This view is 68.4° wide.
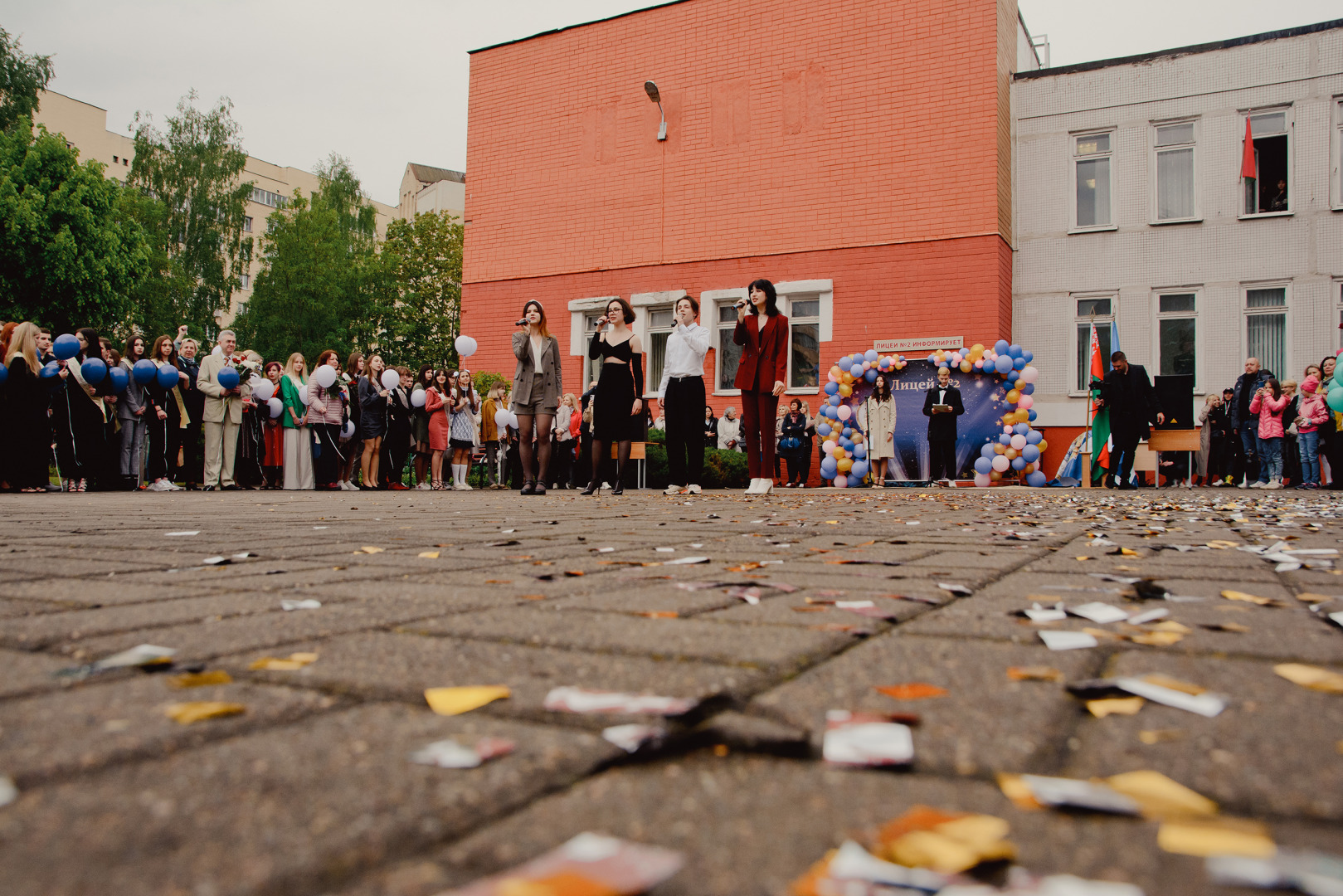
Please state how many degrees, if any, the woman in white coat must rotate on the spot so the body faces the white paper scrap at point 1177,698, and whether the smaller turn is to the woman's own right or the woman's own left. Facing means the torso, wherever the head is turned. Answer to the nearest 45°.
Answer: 0° — they already face it

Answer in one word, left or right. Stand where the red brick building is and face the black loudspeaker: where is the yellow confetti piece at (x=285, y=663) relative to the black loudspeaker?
right

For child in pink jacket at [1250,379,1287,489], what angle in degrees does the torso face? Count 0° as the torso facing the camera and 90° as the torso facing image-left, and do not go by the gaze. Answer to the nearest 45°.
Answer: approximately 45°

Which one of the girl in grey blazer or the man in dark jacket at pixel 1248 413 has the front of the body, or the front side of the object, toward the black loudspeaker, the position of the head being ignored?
the man in dark jacket

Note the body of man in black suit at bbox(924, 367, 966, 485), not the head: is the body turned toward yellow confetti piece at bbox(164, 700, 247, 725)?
yes

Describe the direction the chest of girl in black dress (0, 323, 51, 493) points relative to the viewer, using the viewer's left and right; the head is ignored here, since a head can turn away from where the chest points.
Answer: facing to the right of the viewer

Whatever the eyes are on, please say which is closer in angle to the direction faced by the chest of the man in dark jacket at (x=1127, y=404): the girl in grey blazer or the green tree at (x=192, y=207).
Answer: the girl in grey blazer

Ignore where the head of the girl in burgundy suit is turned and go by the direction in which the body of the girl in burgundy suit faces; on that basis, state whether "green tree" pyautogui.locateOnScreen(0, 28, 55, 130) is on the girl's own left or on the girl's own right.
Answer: on the girl's own right
